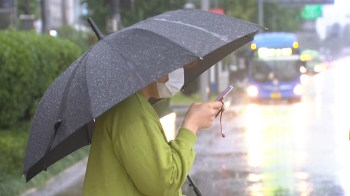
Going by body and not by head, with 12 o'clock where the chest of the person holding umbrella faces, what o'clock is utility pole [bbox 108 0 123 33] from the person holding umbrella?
The utility pole is roughly at 9 o'clock from the person holding umbrella.

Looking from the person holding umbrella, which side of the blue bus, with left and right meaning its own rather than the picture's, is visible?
front

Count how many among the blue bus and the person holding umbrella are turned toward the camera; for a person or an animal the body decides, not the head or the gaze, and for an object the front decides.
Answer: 1

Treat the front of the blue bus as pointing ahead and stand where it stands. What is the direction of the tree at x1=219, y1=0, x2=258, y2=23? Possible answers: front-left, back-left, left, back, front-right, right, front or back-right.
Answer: back

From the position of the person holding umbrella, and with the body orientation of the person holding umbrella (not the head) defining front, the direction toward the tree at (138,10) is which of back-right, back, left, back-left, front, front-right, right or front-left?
left

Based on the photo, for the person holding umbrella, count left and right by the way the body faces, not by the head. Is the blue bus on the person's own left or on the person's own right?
on the person's own left

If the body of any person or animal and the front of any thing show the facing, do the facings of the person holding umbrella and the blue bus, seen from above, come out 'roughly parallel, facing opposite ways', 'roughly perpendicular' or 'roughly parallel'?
roughly perpendicular

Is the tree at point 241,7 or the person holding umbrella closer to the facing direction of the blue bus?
the person holding umbrella

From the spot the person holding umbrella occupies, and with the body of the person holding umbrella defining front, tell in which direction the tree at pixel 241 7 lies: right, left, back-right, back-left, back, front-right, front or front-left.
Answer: left

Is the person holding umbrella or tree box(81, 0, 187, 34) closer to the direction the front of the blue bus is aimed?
the person holding umbrella

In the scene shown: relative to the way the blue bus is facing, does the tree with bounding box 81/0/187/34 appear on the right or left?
on its right

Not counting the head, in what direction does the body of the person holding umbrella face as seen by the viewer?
to the viewer's right

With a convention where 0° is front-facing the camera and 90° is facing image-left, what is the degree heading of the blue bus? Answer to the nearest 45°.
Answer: approximately 0°
